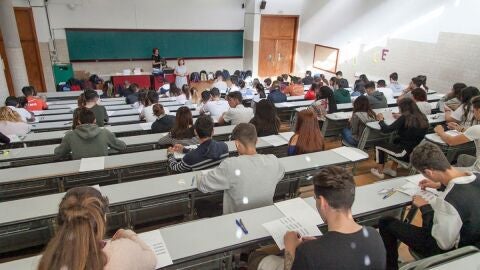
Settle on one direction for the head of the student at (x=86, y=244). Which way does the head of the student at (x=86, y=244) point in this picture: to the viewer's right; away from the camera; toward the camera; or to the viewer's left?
away from the camera

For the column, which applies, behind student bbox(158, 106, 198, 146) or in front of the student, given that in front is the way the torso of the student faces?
in front

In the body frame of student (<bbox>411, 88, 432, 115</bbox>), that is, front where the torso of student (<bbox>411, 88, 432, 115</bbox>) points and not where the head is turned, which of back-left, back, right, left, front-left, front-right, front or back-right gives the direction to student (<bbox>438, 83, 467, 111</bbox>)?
right

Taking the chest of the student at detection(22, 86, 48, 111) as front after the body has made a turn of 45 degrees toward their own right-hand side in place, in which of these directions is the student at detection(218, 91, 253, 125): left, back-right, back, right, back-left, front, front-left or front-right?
front-right

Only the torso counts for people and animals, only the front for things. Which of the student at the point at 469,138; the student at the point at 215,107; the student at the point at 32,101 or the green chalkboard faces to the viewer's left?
the student at the point at 469,138

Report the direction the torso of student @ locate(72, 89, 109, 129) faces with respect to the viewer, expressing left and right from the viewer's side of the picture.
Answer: facing away from the viewer

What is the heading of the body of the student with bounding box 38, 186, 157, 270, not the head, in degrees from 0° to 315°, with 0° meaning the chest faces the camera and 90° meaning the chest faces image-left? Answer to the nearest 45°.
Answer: approximately 180°

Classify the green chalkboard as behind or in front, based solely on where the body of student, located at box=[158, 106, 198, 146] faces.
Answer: in front

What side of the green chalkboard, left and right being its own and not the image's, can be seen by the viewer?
front

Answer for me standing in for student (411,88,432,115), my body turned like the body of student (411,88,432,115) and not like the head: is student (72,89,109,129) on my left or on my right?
on my left

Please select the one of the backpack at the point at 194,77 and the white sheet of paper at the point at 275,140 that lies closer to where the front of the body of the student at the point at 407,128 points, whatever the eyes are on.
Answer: the backpack

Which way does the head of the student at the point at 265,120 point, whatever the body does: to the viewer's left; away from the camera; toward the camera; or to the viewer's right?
away from the camera

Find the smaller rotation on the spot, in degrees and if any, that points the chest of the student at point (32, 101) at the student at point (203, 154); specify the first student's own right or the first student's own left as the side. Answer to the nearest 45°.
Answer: approximately 135° to the first student's own right

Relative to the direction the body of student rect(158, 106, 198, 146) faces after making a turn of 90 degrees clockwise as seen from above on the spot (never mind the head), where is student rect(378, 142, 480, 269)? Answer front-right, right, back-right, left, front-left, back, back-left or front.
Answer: front-right

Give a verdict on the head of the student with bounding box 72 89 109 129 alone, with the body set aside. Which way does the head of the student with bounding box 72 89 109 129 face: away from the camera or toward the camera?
away from the camera

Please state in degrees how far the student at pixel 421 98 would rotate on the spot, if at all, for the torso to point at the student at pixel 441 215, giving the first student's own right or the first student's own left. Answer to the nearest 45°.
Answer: approximately 135° to the first student's own left

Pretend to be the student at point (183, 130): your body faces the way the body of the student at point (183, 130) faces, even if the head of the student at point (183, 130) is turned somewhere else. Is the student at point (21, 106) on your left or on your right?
on your left

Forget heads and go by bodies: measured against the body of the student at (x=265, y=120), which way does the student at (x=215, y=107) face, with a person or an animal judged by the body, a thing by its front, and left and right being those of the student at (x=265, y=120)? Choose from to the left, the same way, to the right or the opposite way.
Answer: the same way

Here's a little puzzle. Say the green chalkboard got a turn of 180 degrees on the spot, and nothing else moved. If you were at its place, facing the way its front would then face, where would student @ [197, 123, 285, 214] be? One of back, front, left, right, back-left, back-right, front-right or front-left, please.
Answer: back

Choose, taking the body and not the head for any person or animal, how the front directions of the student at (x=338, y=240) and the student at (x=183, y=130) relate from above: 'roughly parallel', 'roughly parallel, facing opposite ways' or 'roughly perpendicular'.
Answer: roughly parallel

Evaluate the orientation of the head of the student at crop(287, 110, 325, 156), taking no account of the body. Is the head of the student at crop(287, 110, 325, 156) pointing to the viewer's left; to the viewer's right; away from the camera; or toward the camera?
away from the camera

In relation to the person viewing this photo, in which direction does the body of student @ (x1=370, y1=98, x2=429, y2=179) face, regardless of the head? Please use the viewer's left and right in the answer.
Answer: facing away from the viewer and to the left of the viewer

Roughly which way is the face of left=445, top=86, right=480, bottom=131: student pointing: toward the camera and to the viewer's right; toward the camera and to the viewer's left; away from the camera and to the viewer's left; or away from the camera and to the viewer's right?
away from the camera and to the viewer's left

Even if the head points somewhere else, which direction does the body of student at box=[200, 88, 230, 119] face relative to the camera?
away from the camera
